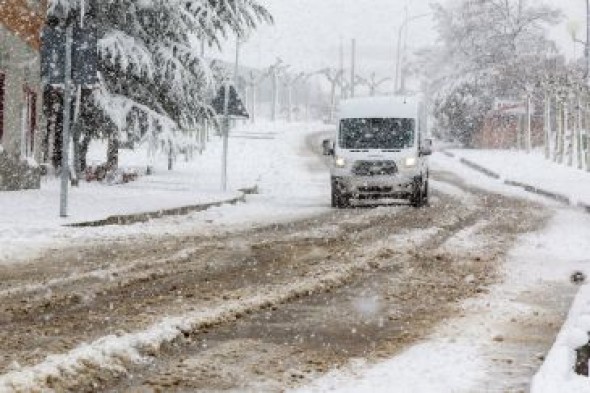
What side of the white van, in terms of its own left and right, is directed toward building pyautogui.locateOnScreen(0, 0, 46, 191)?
right

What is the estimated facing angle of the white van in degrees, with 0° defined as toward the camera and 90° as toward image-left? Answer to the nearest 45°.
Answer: approximately 0°

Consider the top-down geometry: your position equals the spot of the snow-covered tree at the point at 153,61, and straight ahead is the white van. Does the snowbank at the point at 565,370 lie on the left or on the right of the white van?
right

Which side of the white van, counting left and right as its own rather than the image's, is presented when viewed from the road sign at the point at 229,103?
right

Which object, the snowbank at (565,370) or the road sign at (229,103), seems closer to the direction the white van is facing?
the snowbank

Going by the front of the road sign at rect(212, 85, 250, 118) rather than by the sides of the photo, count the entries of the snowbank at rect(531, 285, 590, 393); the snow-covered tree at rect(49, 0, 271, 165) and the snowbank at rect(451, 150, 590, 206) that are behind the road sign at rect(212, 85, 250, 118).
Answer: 1

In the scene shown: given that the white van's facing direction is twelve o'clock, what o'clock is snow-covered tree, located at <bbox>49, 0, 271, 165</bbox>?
The snow-covered tree is roughly at 4 o'clock from the white van.
